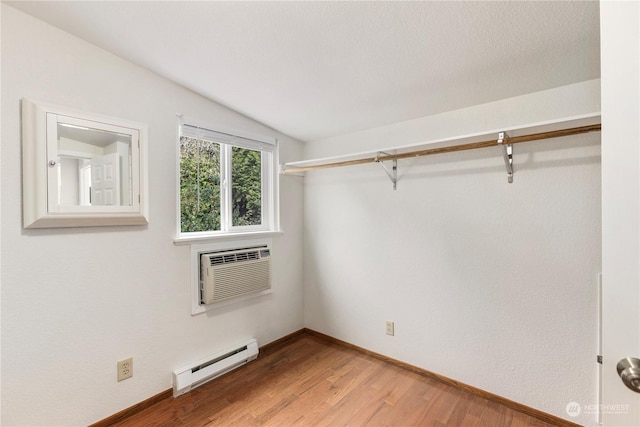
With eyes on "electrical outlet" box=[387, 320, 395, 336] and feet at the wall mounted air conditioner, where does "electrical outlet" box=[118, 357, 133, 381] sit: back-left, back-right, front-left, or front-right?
back-right

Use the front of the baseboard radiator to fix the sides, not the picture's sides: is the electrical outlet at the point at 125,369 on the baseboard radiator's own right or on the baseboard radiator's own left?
on the baseboard radiator's own right

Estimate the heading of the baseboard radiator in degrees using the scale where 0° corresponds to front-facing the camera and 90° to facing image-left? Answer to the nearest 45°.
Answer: approximately 315°

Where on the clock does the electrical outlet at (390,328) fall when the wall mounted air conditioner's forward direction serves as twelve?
The electrical outlet is roughly at 11 o'clock from the wall mounted air conditioner.

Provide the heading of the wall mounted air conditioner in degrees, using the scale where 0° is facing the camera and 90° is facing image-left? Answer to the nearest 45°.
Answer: approximately 315°
